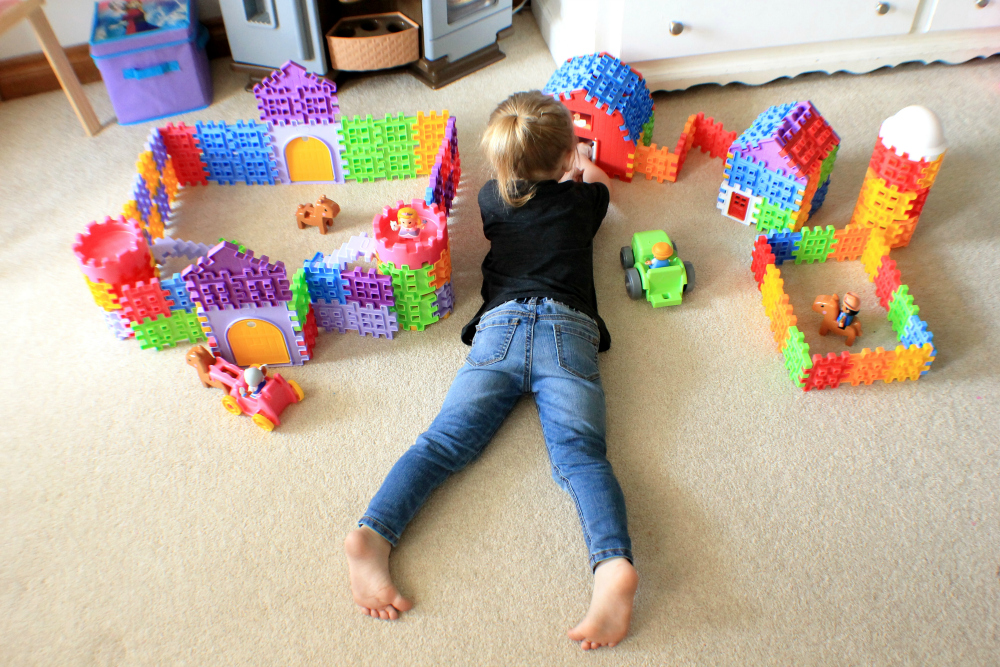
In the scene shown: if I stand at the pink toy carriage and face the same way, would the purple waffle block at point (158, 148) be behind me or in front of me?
in front

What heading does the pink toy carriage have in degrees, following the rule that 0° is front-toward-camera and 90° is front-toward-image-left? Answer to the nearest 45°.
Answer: approximately 135°

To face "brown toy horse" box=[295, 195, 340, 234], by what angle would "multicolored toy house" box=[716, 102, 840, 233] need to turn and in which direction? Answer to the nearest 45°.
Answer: approximately 45° to its right

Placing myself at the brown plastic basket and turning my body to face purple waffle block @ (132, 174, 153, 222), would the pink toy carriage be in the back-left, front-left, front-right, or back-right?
front-left

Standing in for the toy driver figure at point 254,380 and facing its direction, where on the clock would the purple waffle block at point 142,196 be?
The purple waffle block is roughly at 1 o'clock from the toy driver figure.

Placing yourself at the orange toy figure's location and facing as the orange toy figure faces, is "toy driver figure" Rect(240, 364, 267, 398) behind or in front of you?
in front

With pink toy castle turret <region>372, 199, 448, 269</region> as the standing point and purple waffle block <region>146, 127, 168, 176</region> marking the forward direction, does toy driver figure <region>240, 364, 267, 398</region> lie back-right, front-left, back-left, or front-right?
front-left

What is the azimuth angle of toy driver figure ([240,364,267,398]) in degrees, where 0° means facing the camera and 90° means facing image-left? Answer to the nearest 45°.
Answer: approximately 135°

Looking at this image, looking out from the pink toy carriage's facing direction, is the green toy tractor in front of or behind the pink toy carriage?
behind

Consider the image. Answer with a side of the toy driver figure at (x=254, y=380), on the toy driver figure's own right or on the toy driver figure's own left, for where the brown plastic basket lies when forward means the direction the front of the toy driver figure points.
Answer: on the toy driver figure's own right

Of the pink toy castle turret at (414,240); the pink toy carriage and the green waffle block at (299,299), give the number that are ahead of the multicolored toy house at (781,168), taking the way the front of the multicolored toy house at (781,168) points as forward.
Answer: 3

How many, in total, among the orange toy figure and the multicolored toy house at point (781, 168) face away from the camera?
0
